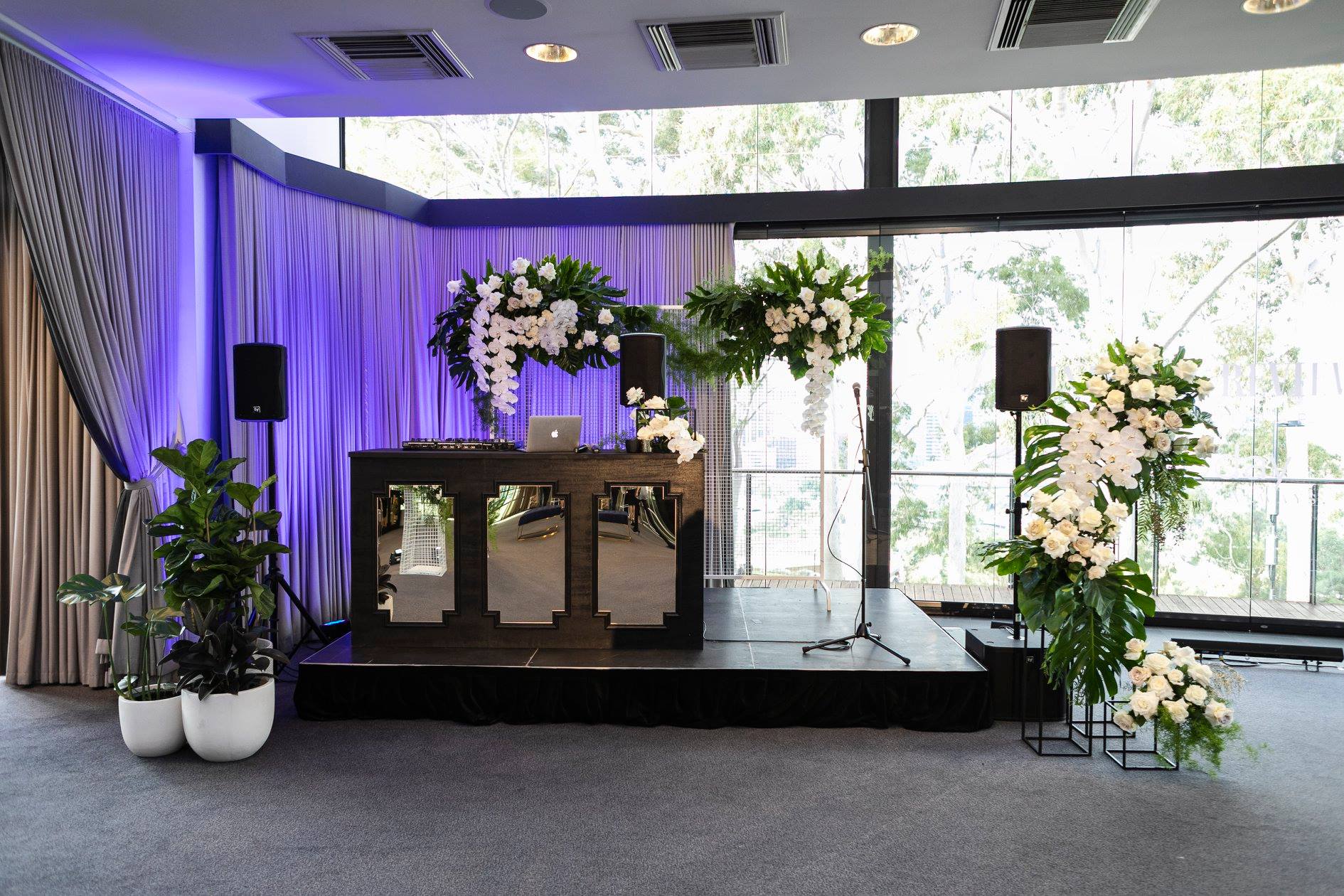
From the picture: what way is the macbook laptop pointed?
away from the camera

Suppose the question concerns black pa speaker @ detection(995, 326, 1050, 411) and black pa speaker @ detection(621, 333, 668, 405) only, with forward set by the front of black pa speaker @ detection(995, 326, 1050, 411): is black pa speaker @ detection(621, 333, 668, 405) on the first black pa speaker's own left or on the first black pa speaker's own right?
on the first black pa speaker's own right

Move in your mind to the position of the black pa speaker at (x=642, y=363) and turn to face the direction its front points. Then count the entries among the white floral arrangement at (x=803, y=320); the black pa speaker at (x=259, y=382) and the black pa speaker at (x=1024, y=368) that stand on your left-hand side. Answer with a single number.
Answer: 2

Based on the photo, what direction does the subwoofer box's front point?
toward the camera

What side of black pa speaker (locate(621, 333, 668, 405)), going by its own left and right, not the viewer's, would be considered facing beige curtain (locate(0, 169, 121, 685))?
right

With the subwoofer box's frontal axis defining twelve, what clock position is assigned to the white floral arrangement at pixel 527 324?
The white floral arrangement is roughly at 3 o'clock from the subwoofer box.

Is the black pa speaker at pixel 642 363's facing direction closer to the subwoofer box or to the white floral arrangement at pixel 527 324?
the subwoofer box

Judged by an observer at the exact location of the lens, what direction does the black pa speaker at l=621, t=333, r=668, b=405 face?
facing the viewer

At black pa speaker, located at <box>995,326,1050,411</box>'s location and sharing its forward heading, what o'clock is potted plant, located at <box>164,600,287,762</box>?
The potted plant is roughly at 2 o'clock from the black pa speaker.

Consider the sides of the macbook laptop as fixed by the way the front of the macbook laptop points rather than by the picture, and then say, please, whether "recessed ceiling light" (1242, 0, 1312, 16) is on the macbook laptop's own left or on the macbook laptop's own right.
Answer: on the macbook laptop's own right

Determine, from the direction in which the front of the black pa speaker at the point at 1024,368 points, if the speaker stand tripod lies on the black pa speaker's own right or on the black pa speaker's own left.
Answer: on the black pa speaker's own right

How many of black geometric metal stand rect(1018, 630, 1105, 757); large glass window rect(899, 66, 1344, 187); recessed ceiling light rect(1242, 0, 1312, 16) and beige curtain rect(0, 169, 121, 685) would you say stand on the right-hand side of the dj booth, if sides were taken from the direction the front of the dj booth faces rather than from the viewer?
1

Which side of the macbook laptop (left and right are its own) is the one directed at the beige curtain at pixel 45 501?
left
